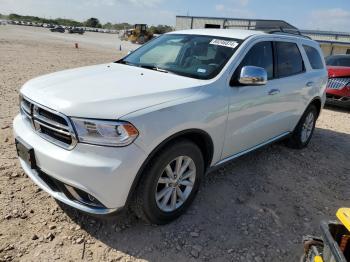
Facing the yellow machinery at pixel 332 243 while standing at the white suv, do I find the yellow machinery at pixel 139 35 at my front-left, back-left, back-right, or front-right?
back-left

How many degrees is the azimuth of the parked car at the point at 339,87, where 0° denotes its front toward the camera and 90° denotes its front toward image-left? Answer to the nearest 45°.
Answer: approximately 45°

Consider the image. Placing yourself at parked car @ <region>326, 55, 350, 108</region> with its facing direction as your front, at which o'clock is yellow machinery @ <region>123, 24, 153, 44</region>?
The yellow machinery is roughly at 3 o'clock from the parked car.

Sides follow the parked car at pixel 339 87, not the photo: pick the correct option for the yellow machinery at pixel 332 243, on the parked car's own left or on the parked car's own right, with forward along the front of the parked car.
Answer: on the parked car's own left

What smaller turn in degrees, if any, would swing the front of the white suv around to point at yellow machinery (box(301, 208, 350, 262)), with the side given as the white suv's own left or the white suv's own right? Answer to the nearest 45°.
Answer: approximately 90° to the white suv's own left

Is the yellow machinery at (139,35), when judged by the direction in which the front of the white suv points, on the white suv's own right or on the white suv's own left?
on the white suv's own right

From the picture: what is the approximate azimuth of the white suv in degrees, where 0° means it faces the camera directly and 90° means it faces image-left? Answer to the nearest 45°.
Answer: approximately 45°
